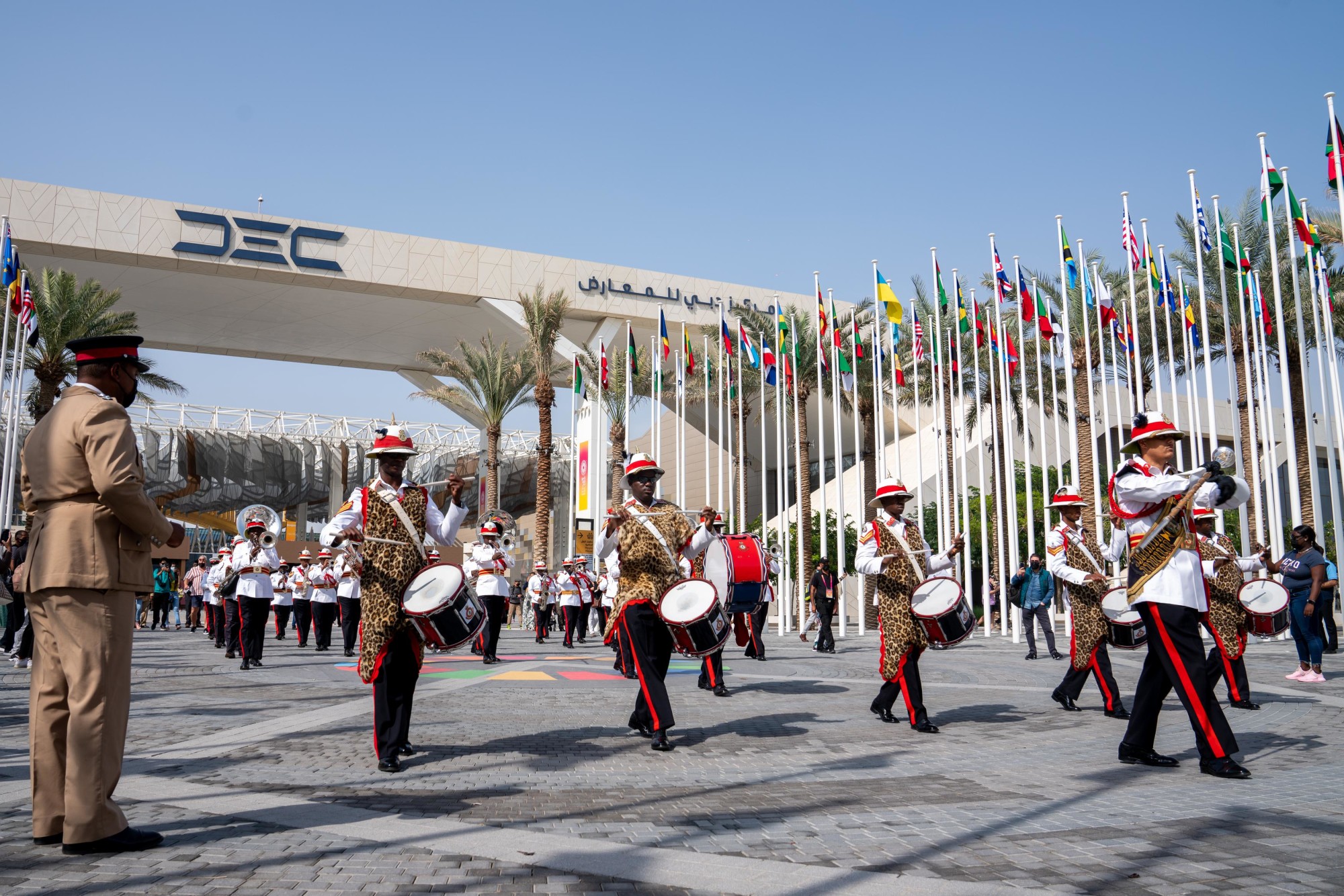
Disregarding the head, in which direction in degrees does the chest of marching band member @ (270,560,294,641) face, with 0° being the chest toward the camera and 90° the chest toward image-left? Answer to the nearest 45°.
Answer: approximately 0°

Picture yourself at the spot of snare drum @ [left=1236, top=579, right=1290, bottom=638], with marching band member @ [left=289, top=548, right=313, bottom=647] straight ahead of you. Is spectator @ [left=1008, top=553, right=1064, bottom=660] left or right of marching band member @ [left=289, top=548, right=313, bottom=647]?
right

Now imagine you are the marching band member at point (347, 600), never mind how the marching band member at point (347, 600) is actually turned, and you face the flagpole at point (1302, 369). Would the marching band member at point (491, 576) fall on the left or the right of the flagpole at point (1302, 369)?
right

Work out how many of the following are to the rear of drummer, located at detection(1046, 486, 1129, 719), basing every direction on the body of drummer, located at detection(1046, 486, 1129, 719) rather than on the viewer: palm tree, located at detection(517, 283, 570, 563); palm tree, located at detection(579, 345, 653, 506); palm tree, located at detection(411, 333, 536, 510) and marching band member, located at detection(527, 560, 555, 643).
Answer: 4

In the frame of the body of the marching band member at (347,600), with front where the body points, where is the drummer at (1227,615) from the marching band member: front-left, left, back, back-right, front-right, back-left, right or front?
front-left

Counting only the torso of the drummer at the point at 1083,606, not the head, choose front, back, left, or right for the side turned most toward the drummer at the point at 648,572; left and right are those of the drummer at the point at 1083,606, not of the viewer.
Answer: right
